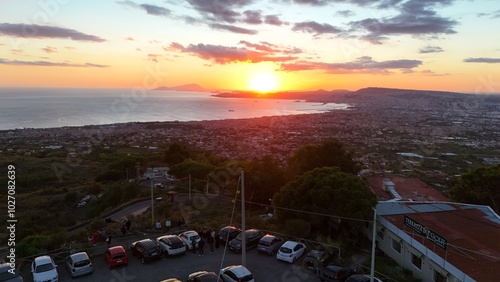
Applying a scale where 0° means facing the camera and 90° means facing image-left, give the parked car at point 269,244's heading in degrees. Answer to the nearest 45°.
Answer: approximately 225°

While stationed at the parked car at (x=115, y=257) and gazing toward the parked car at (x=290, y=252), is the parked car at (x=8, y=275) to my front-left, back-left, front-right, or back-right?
back-right

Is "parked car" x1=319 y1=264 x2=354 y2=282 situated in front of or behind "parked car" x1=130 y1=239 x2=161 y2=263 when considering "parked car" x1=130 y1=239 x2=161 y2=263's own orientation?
behind

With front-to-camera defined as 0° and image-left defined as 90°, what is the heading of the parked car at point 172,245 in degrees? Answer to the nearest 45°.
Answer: approximately 135°

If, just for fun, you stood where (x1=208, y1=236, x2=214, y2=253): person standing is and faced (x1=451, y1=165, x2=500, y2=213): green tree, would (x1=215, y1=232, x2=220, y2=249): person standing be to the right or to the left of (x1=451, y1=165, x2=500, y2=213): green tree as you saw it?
left

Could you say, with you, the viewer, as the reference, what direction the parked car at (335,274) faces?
facing away from the viewer and to the right of the viewer

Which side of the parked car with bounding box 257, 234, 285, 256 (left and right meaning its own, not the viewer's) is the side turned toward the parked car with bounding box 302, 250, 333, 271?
right

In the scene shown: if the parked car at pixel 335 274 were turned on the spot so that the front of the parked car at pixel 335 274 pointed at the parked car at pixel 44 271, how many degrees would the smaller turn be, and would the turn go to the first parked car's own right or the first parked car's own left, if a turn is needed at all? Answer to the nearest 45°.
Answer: approximately 135° to the first parked car's own left

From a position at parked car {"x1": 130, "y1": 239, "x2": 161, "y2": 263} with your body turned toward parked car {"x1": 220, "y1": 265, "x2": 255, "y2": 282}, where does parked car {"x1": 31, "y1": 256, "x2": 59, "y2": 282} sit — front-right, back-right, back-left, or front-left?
back-right

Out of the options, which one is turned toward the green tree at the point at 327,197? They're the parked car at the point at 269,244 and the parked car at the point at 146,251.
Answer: the parked car at the point at 269,244
